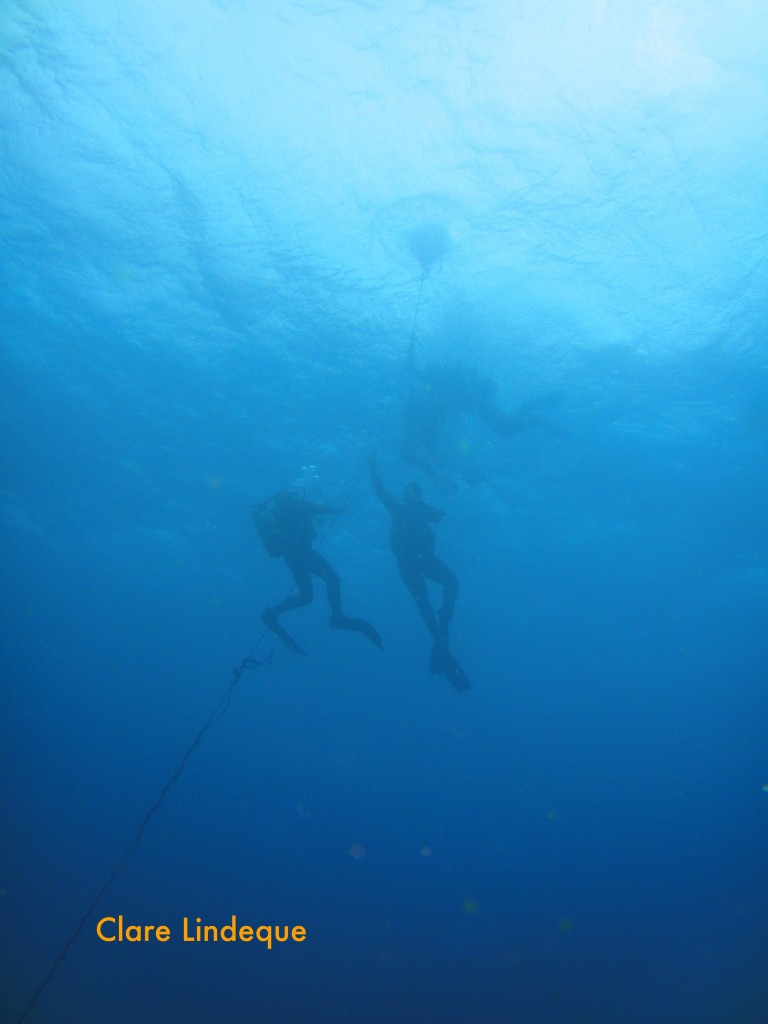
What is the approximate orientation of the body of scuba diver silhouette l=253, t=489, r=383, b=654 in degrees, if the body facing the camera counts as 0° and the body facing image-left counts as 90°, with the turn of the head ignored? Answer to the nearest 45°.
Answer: approximately 270°
